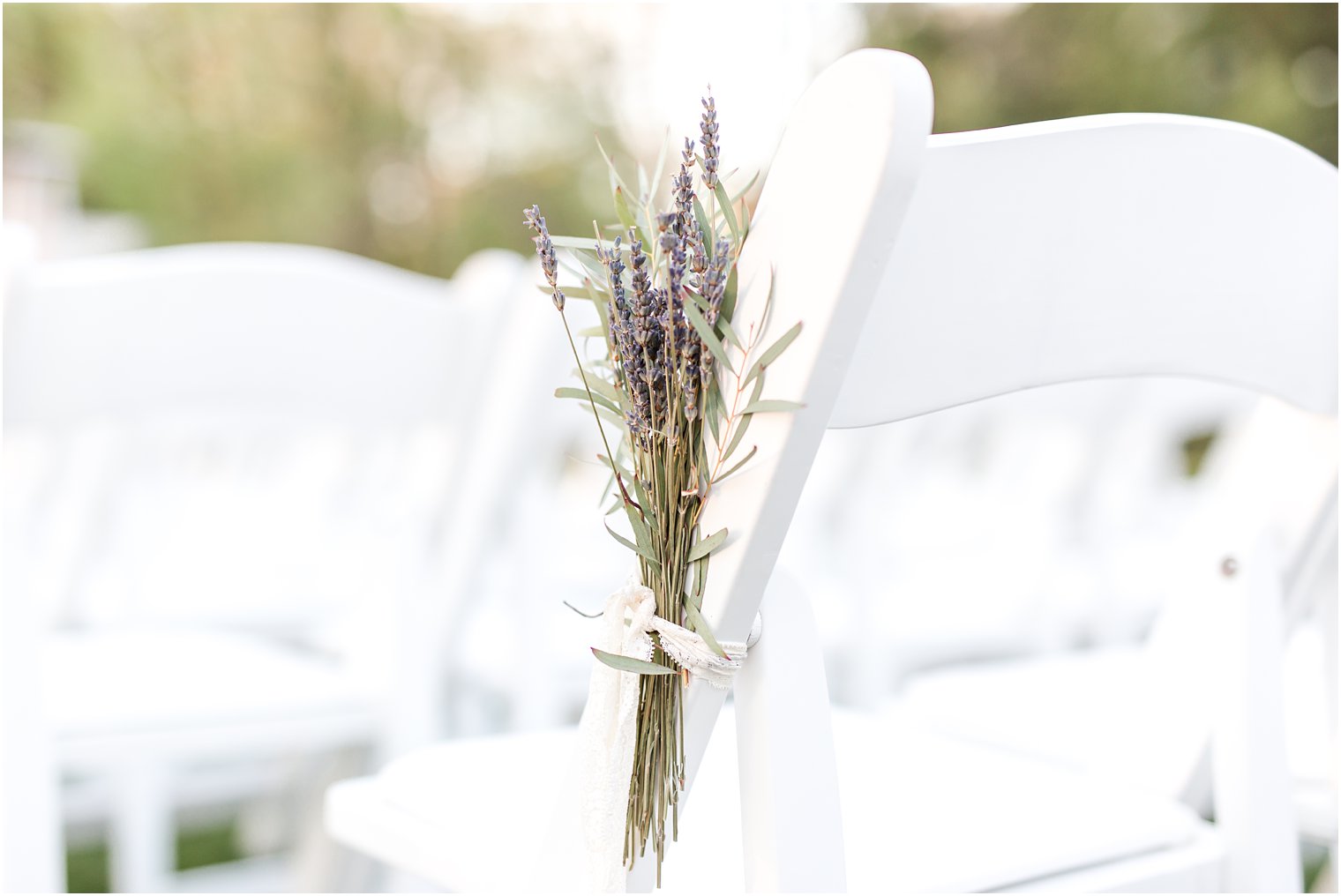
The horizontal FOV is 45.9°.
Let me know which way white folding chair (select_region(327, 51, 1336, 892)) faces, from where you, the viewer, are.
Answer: facing away from the viewer and to the left of the viewer

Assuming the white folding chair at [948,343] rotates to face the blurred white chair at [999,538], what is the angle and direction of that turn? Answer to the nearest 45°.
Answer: approximately 45° to its right

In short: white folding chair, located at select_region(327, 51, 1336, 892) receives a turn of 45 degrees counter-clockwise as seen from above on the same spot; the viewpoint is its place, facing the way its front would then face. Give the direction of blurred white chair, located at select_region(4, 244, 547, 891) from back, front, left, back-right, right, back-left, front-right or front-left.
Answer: front-right

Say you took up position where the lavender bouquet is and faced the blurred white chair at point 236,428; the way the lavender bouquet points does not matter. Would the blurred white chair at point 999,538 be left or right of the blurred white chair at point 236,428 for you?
right
